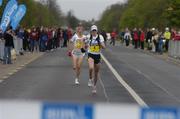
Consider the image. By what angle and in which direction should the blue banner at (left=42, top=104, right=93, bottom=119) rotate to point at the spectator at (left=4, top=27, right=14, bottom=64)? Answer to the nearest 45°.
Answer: approximately 180°

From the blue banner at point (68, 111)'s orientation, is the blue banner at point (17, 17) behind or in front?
behind

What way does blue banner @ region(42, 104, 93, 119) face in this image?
toward the camera

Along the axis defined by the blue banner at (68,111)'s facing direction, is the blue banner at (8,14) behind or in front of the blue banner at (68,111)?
behind
